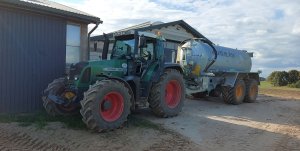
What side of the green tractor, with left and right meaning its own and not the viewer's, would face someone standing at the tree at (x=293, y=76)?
back

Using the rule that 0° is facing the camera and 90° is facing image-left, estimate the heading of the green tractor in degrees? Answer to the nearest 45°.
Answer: approximately 45°

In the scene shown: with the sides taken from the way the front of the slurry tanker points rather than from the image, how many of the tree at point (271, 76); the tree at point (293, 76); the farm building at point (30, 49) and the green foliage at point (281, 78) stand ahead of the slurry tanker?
1

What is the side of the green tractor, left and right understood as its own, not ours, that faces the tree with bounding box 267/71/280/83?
back

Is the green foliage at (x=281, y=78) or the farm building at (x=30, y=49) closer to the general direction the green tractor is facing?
the farm building

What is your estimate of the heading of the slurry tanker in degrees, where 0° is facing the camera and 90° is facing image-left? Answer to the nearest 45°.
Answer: approximately 45°

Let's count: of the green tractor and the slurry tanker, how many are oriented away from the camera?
0

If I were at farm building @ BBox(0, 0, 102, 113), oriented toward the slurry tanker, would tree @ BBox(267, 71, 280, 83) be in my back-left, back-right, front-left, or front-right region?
front-left

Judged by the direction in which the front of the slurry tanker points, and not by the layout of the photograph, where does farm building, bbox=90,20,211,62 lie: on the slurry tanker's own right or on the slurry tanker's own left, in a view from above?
on the slurry tanker's own right

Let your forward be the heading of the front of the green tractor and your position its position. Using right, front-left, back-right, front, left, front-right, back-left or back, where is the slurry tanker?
back

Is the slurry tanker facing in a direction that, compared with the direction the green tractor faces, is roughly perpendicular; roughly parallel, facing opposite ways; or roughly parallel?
roughly parallel

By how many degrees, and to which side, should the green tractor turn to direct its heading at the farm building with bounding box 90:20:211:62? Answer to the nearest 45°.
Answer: approximately 135° to its right
